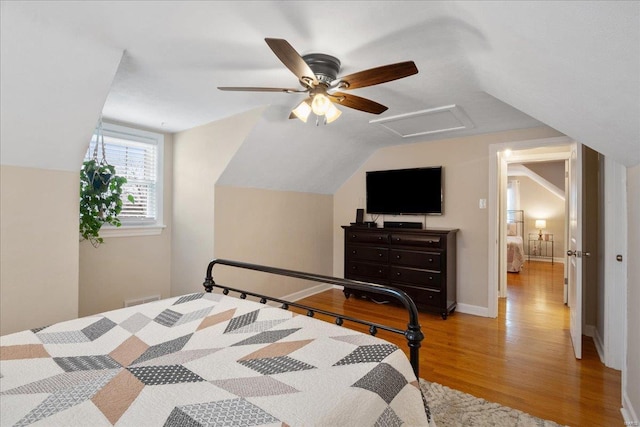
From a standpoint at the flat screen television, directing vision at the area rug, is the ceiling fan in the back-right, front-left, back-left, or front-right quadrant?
front-right

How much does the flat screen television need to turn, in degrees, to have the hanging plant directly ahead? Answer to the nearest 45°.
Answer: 0° — it already faces it

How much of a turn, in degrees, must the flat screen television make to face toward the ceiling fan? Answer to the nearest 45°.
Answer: approximately 45° to its left

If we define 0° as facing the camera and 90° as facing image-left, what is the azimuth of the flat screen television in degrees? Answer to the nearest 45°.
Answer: approximately 45°

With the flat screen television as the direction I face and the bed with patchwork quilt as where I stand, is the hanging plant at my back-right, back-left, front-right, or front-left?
front-left

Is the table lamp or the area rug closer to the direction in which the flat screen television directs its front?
the area rug

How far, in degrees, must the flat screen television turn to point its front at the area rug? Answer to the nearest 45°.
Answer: approximately 45° to its left

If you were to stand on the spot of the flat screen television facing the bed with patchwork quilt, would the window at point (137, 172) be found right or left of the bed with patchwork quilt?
right

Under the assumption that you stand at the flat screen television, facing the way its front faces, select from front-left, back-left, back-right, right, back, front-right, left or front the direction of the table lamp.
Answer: back

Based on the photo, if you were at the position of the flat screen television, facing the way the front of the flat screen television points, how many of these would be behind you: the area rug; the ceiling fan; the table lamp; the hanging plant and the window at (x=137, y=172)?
1

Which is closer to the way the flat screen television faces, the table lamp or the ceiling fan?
the ceiling fan

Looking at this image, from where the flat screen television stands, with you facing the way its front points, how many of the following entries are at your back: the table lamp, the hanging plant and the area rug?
1
